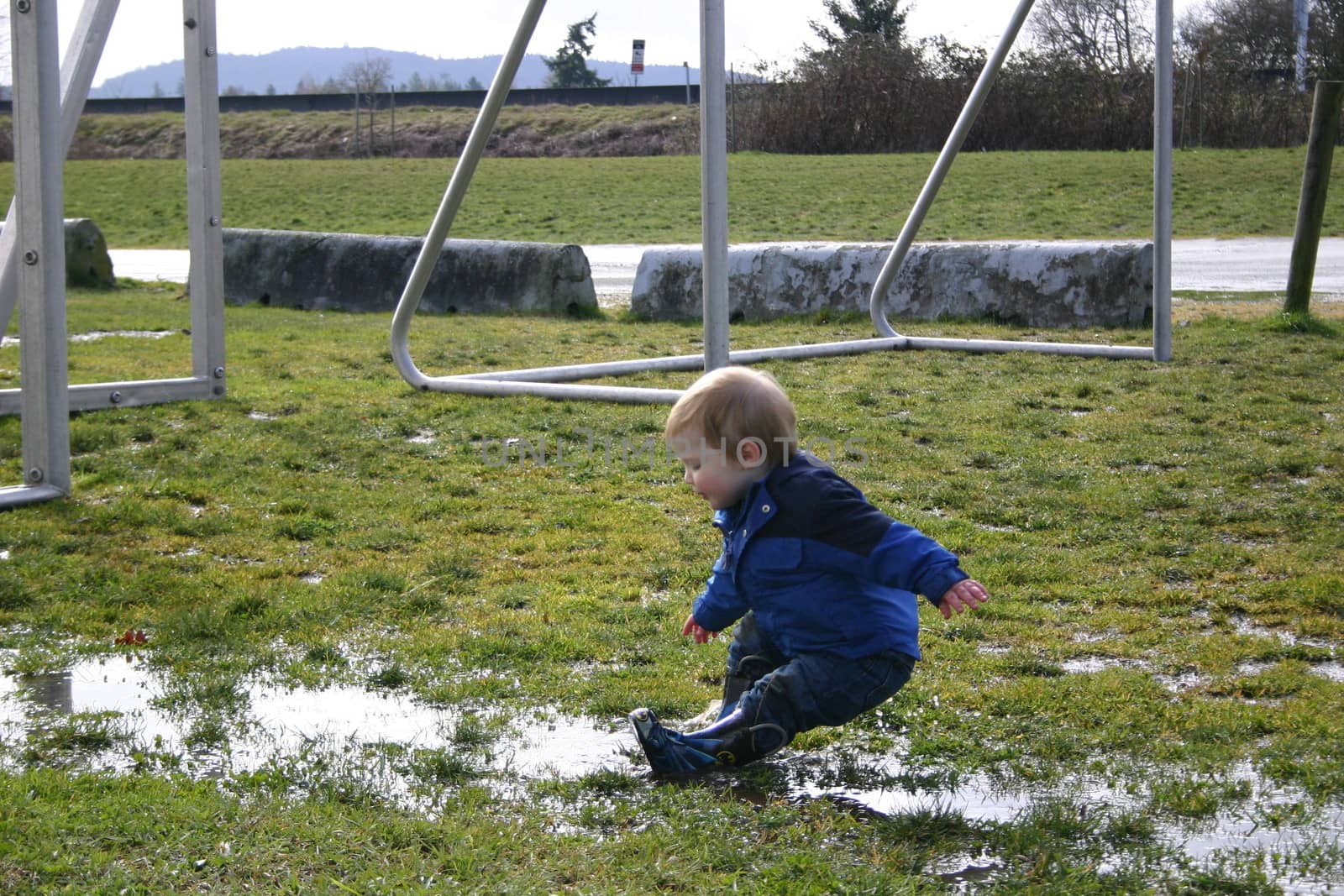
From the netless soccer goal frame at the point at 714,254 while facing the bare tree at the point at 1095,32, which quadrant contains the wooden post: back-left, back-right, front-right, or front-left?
front-right

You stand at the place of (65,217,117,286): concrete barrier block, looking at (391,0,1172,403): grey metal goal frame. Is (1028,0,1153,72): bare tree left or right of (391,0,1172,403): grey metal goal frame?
left

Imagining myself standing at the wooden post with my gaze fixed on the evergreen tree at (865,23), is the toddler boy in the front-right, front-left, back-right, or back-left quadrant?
back-left

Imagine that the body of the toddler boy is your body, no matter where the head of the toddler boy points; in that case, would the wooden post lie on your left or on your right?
on your right

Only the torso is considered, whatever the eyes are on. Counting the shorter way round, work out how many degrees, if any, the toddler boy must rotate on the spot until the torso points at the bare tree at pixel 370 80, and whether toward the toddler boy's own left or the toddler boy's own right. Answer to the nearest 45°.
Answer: approximately 90° to the toddler boy's own right

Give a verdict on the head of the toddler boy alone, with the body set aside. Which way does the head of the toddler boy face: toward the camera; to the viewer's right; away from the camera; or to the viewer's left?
to the viewer's left

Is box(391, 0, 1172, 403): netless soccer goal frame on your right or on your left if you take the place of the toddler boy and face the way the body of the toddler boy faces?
on your right

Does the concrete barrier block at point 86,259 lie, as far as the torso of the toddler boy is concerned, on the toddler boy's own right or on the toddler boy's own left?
on the toddler boy's own right

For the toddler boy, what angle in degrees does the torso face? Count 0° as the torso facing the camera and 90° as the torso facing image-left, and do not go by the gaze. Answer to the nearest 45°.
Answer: approximately 90°

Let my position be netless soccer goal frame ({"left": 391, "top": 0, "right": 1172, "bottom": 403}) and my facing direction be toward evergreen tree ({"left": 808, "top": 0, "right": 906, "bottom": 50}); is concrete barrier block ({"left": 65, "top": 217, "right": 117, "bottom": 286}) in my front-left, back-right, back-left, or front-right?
front-left

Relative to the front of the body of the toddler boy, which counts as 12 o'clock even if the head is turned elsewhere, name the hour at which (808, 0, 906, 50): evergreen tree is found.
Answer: The evergreen tree is roughly at 3 o'clock from the toddler boy.
